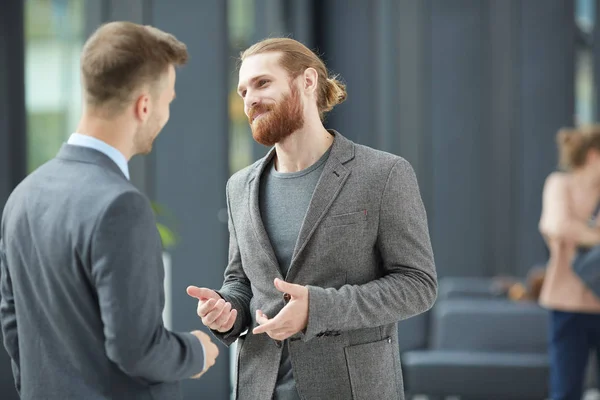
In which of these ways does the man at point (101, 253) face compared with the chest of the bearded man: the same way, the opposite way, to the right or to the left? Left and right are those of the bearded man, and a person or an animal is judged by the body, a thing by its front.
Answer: the opposite way

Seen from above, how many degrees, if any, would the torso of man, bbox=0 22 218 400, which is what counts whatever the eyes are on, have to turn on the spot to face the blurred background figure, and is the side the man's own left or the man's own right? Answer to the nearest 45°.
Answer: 0° — they already face them

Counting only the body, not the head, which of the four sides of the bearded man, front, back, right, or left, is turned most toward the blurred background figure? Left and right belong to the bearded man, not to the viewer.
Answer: back

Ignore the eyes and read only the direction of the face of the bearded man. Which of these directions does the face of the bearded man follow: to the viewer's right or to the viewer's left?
to the viewer's left

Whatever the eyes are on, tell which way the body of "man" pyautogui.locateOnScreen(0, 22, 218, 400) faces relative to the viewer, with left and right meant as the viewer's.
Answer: facing away from the viewer and to the right of the viewer
